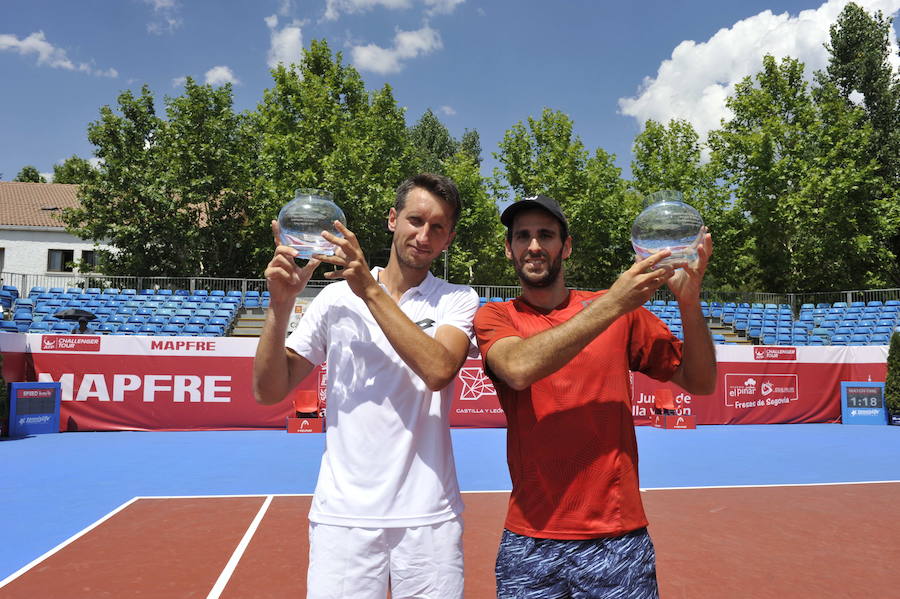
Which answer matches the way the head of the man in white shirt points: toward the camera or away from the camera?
toward the camera

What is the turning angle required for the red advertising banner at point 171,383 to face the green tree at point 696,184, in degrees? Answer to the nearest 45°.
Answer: approximately 135° to its left

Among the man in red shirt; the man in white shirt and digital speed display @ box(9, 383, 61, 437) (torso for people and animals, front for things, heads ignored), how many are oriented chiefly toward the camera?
3

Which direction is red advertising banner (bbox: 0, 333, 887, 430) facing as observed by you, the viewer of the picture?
facing the viewer

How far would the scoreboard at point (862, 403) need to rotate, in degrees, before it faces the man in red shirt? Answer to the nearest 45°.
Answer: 0° — it already faces them

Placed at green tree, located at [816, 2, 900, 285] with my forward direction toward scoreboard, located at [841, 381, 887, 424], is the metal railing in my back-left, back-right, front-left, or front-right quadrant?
front-right

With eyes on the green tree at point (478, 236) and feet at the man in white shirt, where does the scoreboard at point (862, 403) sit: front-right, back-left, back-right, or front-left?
front-right

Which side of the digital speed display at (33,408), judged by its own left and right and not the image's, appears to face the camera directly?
front

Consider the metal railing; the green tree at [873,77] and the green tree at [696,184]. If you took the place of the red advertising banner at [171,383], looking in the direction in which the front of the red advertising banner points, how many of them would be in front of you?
0

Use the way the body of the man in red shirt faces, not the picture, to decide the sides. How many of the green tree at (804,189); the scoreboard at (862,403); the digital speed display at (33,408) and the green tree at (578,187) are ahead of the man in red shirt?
0

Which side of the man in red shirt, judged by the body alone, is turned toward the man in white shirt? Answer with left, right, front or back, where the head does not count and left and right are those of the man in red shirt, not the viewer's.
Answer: right

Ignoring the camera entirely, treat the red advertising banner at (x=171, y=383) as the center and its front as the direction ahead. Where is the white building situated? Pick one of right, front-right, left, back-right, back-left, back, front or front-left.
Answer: back-right

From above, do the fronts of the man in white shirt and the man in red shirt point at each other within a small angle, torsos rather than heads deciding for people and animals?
no

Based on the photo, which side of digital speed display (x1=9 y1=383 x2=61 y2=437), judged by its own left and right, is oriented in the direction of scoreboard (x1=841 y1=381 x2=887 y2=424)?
left

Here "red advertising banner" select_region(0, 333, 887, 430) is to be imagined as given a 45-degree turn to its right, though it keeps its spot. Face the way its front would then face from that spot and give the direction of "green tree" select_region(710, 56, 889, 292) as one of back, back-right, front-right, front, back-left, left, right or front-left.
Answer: back

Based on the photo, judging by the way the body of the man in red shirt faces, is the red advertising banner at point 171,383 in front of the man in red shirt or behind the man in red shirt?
behind

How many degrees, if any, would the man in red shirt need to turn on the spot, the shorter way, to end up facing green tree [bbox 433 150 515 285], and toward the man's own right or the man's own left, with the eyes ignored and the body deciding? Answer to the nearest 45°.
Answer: approximately 180°

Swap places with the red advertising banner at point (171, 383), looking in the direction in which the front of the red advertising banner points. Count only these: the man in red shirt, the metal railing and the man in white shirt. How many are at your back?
1

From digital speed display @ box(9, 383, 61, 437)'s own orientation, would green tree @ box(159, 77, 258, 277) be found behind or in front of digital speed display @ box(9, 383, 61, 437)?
behind

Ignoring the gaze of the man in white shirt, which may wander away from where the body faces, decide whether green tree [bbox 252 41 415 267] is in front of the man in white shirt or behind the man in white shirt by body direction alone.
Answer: behind

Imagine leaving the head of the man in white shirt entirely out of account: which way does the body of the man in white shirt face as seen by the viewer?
toward the camera

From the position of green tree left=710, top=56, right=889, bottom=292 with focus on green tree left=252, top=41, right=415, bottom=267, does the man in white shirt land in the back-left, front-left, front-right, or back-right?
front-left
